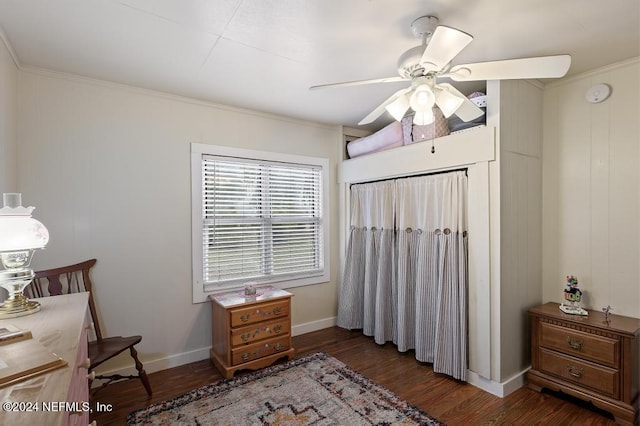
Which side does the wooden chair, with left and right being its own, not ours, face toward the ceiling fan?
front

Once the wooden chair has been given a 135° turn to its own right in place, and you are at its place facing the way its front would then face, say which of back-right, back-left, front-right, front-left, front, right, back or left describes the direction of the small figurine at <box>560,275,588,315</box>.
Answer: back-left

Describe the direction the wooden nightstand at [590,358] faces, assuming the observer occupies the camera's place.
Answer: facing the viewer and to the left of the viewer

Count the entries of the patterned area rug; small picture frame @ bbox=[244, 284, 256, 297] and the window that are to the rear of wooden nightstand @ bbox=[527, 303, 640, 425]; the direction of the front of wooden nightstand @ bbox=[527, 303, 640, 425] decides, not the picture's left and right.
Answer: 0

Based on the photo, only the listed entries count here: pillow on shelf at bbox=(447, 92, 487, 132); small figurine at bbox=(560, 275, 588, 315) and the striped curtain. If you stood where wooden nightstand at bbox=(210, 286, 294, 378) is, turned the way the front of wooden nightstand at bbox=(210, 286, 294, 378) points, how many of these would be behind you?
0

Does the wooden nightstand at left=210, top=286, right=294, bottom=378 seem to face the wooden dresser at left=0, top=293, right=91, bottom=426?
no

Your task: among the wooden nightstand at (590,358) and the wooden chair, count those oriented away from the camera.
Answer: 0

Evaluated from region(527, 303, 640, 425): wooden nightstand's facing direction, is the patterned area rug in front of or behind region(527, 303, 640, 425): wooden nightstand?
in front

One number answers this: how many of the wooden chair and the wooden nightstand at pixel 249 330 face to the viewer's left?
0

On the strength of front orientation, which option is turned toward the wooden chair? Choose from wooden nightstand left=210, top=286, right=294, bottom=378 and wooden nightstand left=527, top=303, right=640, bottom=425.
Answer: wooden nightstand left=527, top=303, right=640, bottom=425

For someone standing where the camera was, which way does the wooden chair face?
facing the viewer and to the right of the viewer

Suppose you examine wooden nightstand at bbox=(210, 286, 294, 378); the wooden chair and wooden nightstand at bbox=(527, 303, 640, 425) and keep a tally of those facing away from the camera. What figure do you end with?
0
